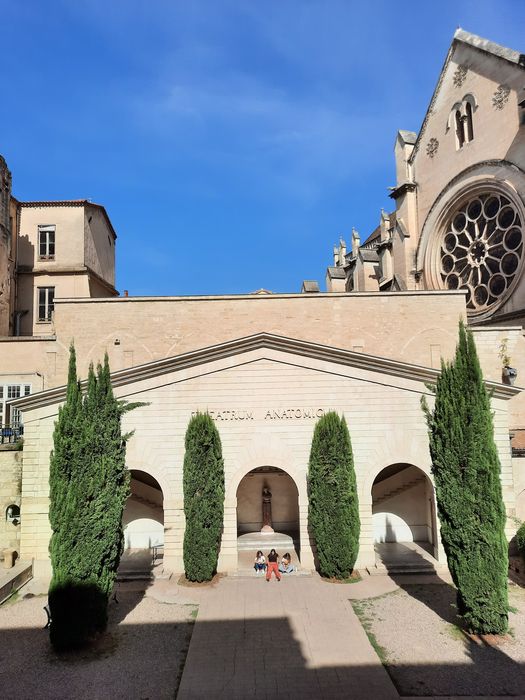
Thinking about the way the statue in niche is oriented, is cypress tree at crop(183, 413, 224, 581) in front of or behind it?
in front

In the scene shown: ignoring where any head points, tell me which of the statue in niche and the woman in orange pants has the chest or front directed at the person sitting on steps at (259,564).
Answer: the statue in niche

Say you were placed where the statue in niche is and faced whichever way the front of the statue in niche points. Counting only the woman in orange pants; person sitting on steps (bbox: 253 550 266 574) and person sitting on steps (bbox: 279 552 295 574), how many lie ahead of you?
3

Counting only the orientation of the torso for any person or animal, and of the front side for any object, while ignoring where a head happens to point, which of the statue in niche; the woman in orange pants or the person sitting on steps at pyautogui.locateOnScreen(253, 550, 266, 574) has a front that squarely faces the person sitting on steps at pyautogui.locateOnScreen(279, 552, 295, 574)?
the statue in niche

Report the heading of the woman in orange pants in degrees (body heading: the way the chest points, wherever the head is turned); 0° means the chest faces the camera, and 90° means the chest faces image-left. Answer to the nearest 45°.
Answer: approximately 0°

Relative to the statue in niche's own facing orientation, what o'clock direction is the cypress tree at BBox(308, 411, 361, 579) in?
The cypress tree is roughly at 11 o'clock from the statue in niche.

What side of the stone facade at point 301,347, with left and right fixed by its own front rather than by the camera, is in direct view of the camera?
front

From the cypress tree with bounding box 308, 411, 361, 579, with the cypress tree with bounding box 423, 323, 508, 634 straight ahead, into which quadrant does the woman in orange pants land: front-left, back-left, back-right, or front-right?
back-right

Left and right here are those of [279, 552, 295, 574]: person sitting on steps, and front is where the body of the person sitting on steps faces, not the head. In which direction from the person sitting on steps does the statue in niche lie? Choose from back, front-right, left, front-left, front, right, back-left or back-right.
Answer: back

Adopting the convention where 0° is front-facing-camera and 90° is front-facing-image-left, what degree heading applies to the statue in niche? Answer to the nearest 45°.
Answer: approximately 0°

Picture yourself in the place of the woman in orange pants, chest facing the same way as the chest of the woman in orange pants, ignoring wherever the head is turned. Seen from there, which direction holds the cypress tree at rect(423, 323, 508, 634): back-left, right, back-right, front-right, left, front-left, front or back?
front-left
